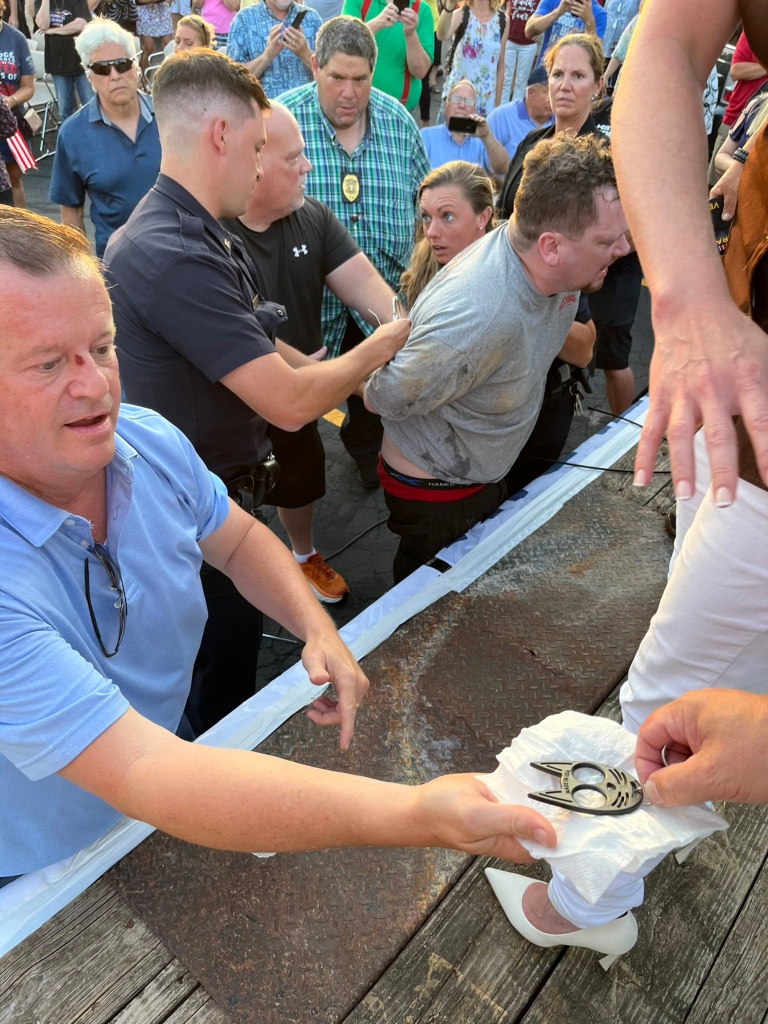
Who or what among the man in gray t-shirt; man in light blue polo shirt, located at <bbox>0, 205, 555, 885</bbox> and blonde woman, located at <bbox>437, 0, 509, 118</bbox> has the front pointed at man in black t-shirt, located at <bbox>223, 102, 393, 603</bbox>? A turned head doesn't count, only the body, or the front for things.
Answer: the blonde woman

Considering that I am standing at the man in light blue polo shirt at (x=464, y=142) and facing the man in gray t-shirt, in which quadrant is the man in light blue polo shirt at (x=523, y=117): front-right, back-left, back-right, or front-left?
back-left

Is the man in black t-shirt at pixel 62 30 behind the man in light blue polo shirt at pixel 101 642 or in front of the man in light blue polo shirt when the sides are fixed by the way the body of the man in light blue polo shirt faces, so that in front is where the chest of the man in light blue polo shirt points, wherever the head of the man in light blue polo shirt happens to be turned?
behind

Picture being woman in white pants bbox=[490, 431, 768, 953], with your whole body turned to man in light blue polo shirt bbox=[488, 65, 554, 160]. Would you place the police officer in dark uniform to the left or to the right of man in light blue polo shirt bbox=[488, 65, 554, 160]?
left

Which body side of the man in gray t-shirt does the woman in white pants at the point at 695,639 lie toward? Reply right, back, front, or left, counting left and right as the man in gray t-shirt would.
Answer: right

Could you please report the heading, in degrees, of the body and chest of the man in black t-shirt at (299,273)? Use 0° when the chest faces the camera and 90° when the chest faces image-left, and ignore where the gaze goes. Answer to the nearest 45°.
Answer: approximately 315°

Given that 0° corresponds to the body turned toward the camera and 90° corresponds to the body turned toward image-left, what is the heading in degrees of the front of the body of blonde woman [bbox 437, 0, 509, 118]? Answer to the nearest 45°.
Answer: approximately 0°
